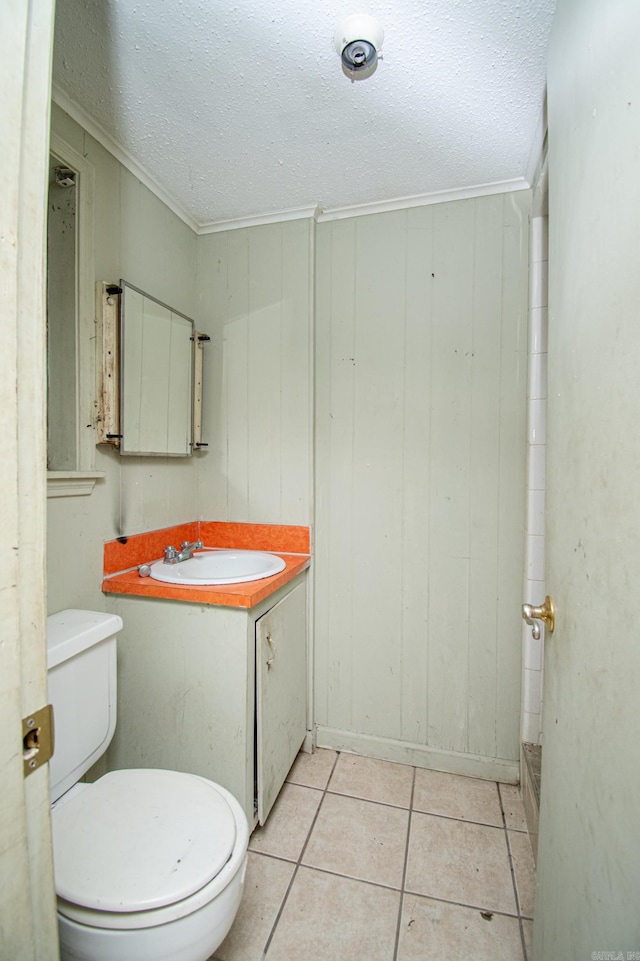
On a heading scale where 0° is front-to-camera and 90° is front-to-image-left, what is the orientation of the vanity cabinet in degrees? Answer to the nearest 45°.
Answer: approximately 315°

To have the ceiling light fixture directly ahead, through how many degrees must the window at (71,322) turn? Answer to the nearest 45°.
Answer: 0° — it already faces it
